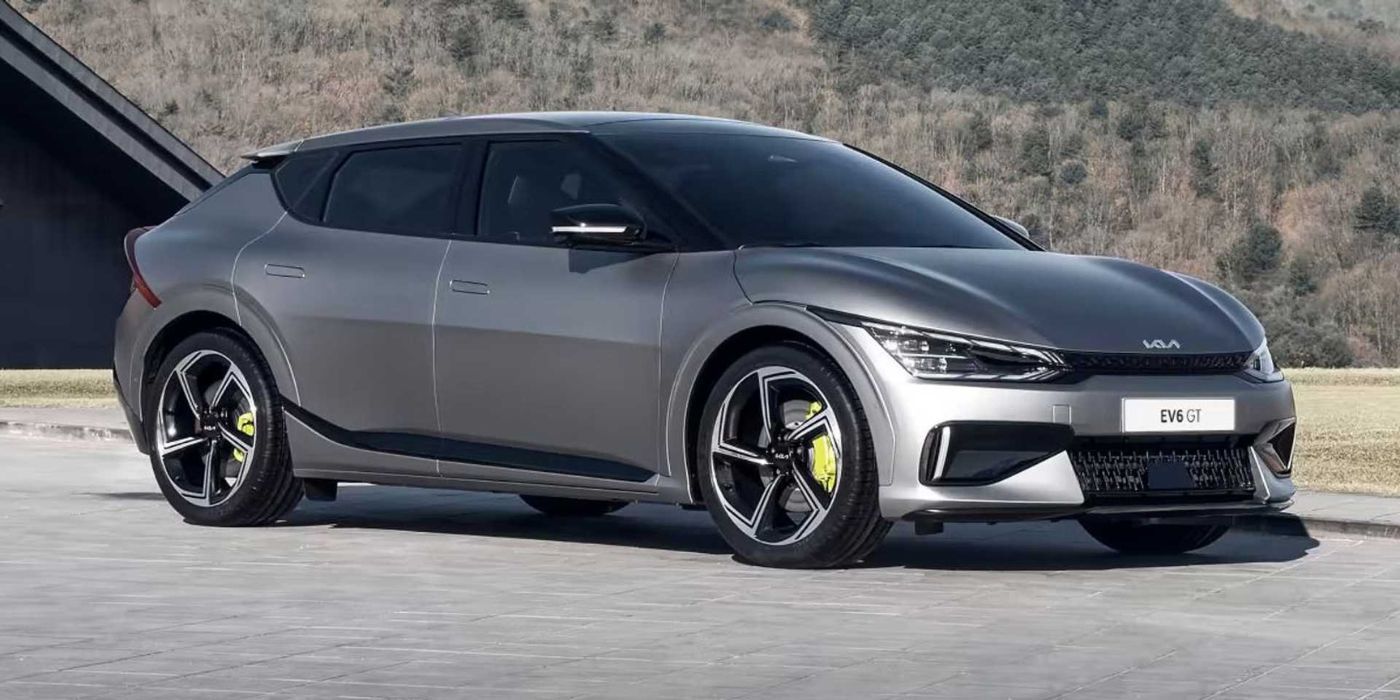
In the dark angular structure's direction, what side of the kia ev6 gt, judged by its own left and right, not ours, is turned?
back

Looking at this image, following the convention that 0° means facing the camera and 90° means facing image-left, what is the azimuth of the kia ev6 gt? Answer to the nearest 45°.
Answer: approximately 315°
